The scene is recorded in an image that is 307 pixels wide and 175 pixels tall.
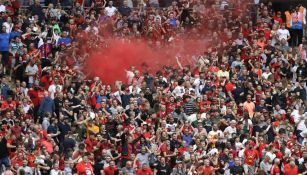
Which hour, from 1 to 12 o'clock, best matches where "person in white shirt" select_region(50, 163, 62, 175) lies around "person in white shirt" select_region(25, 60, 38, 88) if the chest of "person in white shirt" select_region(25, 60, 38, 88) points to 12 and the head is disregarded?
"person in white shirt" select_region(50, 163, 62, 175) is roughly at 12 o'clock from "person in white shirt" select_region(25, 60, 38, 88).

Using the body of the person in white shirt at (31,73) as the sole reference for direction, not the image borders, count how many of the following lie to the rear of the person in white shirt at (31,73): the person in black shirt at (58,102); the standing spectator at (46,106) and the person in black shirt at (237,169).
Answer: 0

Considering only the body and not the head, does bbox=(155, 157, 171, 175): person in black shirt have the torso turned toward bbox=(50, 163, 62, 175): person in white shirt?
no

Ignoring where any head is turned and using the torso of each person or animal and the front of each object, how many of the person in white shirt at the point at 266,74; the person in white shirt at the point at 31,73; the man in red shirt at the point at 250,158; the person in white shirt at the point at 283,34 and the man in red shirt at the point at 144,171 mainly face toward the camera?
5

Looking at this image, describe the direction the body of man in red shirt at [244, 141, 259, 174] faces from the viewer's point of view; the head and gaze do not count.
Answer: toward the camera

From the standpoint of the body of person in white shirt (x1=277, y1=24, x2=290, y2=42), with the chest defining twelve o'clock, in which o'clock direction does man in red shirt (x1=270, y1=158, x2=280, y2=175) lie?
The man in red shirt is roughly at 12 o'clock from the person in white shirt.

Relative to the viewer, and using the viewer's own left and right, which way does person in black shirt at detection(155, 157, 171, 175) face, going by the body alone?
facing the viewer

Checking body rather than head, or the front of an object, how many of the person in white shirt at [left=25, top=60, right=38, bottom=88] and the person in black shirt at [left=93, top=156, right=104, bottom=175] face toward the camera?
2

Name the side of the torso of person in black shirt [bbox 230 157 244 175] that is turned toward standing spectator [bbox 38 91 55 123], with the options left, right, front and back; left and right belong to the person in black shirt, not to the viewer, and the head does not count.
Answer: right

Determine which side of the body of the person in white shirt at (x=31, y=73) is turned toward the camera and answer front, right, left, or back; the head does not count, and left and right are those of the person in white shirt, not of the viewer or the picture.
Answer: front

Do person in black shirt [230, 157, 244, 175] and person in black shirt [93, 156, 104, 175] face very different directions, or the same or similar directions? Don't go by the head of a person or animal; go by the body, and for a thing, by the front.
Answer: same or similar directions

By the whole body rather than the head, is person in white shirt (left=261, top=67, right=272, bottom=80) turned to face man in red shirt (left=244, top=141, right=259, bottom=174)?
yes

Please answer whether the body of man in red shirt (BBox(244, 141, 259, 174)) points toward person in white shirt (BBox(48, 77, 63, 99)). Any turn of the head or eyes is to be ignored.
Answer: no

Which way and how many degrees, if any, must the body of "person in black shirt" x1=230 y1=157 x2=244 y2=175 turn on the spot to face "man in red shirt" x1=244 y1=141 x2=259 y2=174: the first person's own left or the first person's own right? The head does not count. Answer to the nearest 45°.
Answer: approximately 135° to the first person's own left
